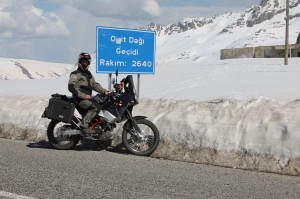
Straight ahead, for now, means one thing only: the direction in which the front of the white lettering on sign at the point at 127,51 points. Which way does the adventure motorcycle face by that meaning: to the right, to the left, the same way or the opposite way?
to the left

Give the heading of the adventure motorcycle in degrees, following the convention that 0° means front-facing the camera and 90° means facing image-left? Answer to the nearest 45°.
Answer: approximately 270°

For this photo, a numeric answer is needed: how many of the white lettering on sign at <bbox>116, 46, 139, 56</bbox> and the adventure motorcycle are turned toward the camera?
1
